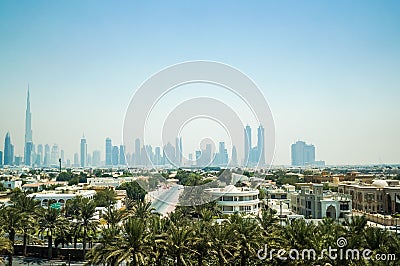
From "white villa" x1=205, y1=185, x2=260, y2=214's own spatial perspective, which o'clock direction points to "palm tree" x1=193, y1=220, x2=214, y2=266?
The palm tree is roughly at 12 o'clock from the white villa.

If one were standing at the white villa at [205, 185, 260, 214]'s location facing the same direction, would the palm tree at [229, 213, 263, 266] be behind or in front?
in front

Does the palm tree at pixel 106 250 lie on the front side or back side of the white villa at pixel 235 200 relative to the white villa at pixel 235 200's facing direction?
on the front side

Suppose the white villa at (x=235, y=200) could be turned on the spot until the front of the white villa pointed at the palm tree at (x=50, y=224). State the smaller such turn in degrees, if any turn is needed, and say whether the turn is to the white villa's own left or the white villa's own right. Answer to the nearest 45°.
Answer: approximately 45° to the white villa's own right

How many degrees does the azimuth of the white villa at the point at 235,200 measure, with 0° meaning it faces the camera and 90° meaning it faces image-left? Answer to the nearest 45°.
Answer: approximately 0°

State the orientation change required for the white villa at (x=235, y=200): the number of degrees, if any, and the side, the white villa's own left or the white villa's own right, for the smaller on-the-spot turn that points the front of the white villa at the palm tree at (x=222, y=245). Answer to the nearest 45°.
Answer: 0° — it already faces it

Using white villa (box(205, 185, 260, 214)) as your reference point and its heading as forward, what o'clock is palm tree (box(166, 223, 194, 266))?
The palm tree is roughly at 12 o'clock from the white villa.

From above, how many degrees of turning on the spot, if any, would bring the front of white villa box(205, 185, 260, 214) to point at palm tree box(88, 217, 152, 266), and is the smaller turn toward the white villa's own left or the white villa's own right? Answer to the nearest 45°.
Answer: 0° — it already faces it

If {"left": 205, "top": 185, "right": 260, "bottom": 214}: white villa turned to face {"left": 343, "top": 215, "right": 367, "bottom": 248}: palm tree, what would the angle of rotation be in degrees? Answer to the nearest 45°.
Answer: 0° — it already faces it

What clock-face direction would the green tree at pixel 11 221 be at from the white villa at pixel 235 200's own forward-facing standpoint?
The green tree is roughly at 1 o'clock from the white villa.
